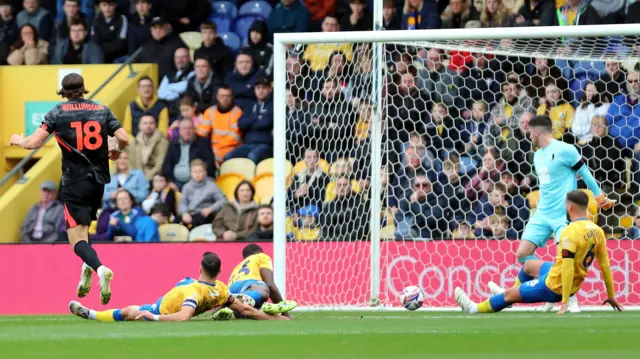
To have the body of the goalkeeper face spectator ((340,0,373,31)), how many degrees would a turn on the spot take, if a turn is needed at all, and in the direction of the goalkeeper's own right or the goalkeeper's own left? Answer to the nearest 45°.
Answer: approximately 90° to the goalkeeper's own right

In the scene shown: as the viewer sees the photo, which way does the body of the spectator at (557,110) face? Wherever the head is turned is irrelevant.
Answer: toward the camera

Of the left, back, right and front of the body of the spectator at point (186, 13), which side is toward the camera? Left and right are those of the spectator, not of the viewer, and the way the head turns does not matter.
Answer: front

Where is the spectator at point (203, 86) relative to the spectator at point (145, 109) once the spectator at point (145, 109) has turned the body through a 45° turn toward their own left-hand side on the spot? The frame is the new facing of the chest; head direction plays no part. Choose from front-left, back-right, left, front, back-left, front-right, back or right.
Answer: front-left

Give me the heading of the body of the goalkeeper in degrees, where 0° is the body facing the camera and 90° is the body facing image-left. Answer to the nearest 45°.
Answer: approximately 45°

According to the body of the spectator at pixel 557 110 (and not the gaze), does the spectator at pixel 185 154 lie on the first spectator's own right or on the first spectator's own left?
on the first spectator's own right

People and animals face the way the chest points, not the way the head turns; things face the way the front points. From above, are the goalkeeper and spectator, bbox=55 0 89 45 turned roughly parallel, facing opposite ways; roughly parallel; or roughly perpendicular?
roughly perpendicular

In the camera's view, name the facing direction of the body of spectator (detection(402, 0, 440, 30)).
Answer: toward the camera

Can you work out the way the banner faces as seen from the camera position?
facing the viewer

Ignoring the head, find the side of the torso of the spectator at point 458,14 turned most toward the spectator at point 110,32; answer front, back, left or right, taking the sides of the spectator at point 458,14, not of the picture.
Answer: right

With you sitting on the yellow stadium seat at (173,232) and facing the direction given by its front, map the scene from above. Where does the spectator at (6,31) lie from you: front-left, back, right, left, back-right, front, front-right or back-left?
back-right
